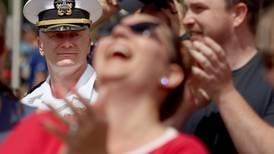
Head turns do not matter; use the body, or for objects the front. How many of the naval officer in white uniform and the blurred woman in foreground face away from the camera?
0

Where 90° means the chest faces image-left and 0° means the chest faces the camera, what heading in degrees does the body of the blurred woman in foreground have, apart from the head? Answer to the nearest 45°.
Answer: approximately 45°

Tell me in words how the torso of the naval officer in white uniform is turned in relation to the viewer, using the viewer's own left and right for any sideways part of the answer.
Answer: facing the viewer

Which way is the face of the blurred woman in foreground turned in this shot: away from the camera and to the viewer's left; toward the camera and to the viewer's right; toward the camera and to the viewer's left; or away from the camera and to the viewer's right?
toward the camera and to the viewer's left

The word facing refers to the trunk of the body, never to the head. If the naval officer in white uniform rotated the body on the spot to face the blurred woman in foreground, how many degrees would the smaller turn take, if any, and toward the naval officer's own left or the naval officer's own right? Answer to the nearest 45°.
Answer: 0° — they already face them

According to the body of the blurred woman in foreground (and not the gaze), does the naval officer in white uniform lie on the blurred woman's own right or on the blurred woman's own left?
on the blurred woman's own right
